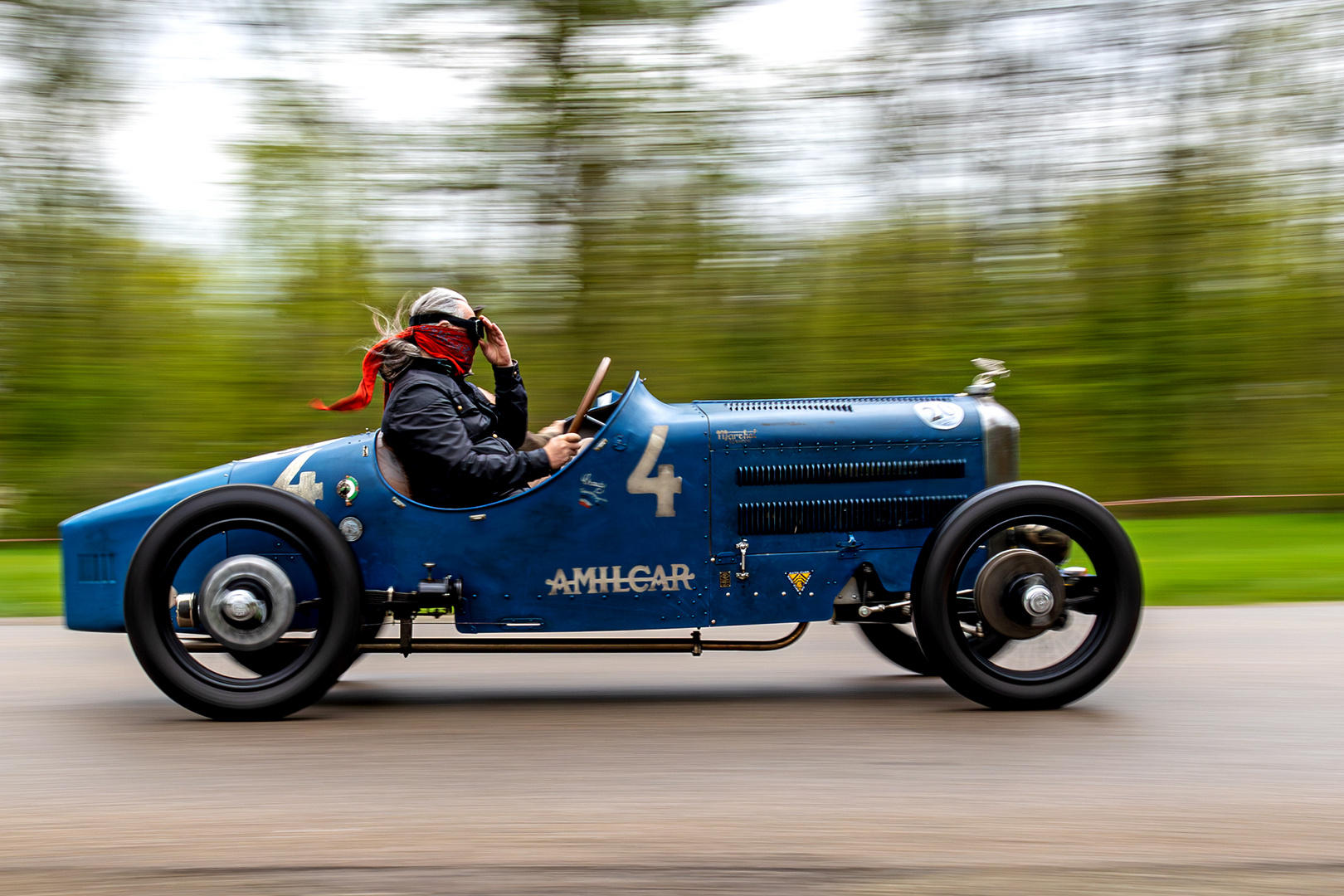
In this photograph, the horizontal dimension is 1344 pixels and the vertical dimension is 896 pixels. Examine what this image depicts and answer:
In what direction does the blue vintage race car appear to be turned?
to the viewer's right

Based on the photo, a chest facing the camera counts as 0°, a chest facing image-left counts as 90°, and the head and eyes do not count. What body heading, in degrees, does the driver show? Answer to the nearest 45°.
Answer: approximately 270°
